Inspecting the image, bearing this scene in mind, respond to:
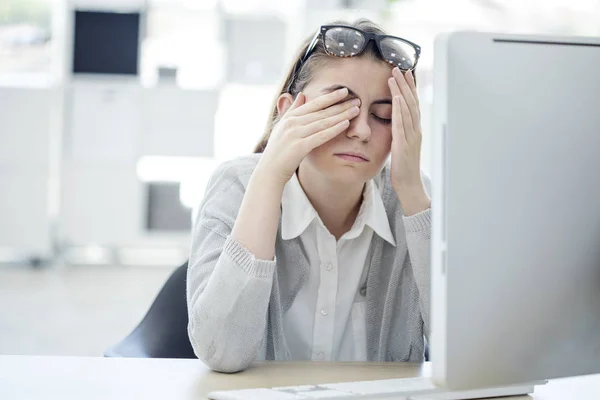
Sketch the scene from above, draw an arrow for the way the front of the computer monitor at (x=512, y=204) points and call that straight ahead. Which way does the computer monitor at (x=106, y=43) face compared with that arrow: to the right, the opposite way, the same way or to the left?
the opposite way

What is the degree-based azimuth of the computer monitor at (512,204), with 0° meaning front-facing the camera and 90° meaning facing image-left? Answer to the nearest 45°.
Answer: approximately 135°

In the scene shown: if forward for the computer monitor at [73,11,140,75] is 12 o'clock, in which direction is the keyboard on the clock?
The keyboard is roughly at 12 o'clock from the computer monitor.

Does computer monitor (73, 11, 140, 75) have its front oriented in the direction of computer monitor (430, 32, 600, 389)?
yes

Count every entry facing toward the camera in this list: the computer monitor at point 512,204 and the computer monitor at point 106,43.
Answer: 1

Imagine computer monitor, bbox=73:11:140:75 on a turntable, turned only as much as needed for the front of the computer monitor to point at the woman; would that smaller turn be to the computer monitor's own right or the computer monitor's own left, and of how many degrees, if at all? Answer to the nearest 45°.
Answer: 0° — it already faces them
